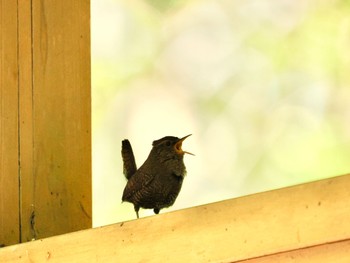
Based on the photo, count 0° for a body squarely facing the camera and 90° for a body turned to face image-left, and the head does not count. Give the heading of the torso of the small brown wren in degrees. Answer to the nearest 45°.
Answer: approximately 270°

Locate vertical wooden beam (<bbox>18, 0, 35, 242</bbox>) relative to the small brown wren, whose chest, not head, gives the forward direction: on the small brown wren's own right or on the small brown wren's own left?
on the small brown wren's own right

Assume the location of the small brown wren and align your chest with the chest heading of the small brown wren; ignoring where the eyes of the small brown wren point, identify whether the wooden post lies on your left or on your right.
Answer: on your right

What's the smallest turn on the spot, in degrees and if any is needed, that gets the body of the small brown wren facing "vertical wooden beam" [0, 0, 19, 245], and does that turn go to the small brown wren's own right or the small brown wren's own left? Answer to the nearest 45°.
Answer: approximately 135° to the small brown wren's own right
